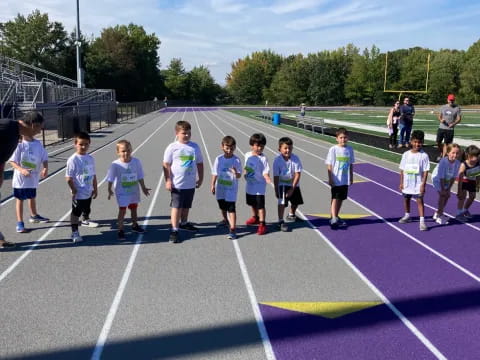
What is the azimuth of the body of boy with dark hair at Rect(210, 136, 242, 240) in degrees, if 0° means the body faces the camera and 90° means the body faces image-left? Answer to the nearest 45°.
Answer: approximately 0°

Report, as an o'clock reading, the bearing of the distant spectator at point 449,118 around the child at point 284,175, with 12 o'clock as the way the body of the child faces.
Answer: The distant spectator is roughly at 7 o'clock from the child.

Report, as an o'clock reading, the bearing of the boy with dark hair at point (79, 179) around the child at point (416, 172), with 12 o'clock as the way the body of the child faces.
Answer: The boy with dark hair is roughly at 2 o'clock from the child.

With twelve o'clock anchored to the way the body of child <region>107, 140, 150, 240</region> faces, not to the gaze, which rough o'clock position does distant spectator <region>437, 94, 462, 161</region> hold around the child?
The distant spectator is roughly at 8 o'clock from the child.

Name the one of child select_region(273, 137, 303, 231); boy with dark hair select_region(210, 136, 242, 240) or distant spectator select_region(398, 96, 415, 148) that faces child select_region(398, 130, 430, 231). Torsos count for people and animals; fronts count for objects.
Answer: the distant spectator

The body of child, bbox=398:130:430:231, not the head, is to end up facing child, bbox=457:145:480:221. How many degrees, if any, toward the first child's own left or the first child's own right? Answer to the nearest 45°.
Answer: approximately 135° to the first child's own left

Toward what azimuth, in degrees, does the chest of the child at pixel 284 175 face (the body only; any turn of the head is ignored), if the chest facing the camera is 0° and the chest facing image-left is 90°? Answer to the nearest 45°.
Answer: approximately 0°
